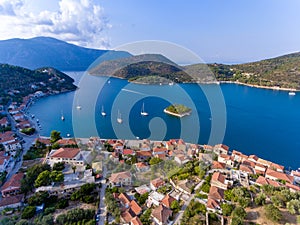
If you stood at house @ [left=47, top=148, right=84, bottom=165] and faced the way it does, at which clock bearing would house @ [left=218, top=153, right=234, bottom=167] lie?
house @ [left=218, top=153, right=234, bottom=167] is roughly at 10 o'clock from house @ [left=47, top=148, right=84, bottom=165].

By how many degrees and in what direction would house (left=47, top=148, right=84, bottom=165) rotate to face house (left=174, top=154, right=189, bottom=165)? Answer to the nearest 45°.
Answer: approximately 45° to its left

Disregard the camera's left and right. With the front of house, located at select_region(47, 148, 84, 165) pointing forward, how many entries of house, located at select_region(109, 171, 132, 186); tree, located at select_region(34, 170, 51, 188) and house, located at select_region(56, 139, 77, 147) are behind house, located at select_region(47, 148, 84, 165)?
1

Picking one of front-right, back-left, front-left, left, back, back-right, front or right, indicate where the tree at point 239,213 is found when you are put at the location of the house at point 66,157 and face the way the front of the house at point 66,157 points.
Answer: front-left

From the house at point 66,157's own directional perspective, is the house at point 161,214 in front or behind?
in front

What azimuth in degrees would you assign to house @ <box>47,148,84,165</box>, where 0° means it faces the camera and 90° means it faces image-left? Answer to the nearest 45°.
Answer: approximately 0°

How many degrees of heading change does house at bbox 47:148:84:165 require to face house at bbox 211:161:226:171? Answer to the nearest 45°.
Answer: approximately 45° to its left

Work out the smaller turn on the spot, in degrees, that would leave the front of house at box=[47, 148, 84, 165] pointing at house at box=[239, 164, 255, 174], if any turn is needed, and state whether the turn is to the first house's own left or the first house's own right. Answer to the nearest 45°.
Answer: approximately 45° to the first house's own left

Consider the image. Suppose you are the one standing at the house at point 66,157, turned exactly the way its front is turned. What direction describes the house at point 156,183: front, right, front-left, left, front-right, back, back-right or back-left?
front-left

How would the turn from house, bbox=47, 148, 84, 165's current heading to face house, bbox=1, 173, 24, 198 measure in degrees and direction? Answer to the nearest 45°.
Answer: approximately 45° to its right

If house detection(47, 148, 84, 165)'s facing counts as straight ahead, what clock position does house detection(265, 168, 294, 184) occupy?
house detection(265, 168, 294, 184) is roughly at 10 o'clock from house detection(47, 148, 84, 165).

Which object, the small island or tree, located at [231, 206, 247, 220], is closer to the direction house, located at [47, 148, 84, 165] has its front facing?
the tree

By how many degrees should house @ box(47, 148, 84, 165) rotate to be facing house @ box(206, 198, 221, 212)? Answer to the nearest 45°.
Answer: approximately 45° to its left
